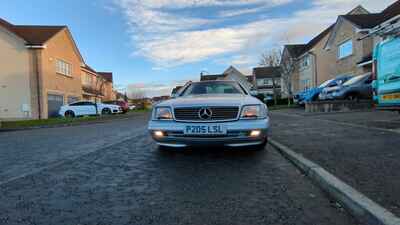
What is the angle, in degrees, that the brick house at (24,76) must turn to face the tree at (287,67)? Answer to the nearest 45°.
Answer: approximately 45° to its left

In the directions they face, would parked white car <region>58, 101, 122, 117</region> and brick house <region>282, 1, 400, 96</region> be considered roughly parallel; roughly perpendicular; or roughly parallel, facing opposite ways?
roughly parallel, facing opposite ways

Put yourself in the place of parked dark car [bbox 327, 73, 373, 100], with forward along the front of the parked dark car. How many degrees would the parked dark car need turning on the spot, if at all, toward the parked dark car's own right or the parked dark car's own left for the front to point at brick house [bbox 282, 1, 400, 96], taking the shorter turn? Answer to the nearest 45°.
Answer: approximately 90° to the parked dark car's own right

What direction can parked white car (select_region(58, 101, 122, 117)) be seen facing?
to the viewer's right

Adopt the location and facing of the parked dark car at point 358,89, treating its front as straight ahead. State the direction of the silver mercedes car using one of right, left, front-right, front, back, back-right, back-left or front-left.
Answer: left

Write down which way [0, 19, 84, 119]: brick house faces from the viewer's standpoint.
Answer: facing the viewer and to the right of the viewer

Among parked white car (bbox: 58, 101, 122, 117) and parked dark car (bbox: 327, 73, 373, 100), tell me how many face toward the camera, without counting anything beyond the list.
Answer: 0

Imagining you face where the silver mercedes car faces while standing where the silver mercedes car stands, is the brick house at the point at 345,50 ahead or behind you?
behind

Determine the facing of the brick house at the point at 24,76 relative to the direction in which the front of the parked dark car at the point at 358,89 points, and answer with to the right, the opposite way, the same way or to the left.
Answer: the opposite way

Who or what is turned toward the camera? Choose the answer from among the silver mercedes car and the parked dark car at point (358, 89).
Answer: the silver mercedes car

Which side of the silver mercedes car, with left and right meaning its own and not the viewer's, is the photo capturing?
front

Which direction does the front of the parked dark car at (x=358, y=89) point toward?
to the viewer's left

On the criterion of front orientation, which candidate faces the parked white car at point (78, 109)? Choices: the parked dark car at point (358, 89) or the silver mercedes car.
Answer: the parked dark car
